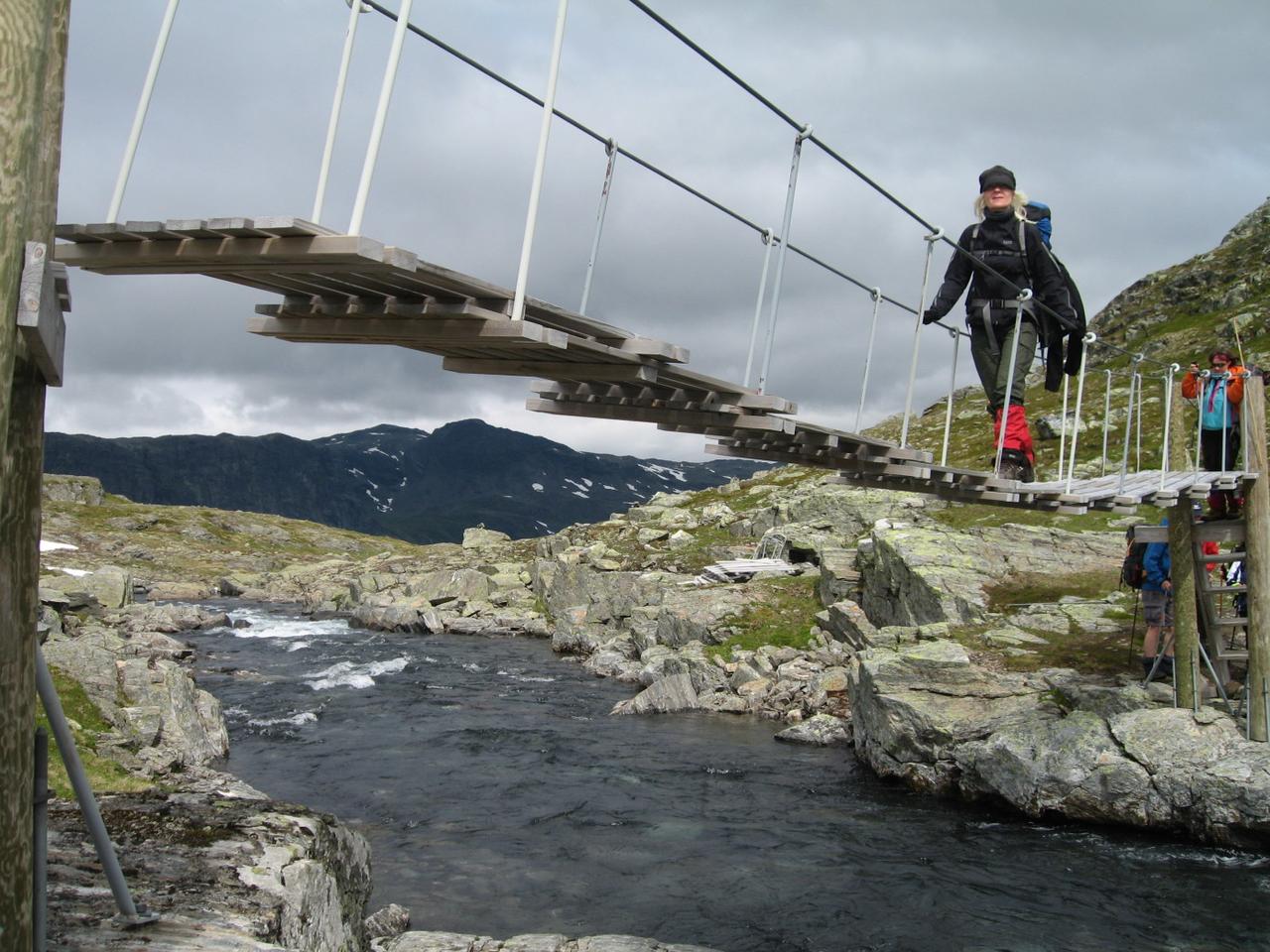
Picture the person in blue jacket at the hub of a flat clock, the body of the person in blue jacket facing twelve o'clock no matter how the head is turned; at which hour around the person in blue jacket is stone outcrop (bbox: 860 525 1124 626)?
The stone outcrop is roughly at 8 o'clock from the person in blue jacket.

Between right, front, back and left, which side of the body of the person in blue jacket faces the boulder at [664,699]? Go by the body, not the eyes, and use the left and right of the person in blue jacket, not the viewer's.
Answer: back

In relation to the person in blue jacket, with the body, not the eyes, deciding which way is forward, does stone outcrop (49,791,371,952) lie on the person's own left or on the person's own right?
on the person's own right

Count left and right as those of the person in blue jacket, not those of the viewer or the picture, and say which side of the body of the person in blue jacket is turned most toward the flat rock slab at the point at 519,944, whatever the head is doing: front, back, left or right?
right

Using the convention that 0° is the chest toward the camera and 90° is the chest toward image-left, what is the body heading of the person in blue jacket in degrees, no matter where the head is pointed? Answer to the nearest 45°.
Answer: approximately 270°

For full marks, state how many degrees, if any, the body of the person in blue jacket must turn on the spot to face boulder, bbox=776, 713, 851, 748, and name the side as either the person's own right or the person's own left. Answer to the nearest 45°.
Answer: approximately 180°
